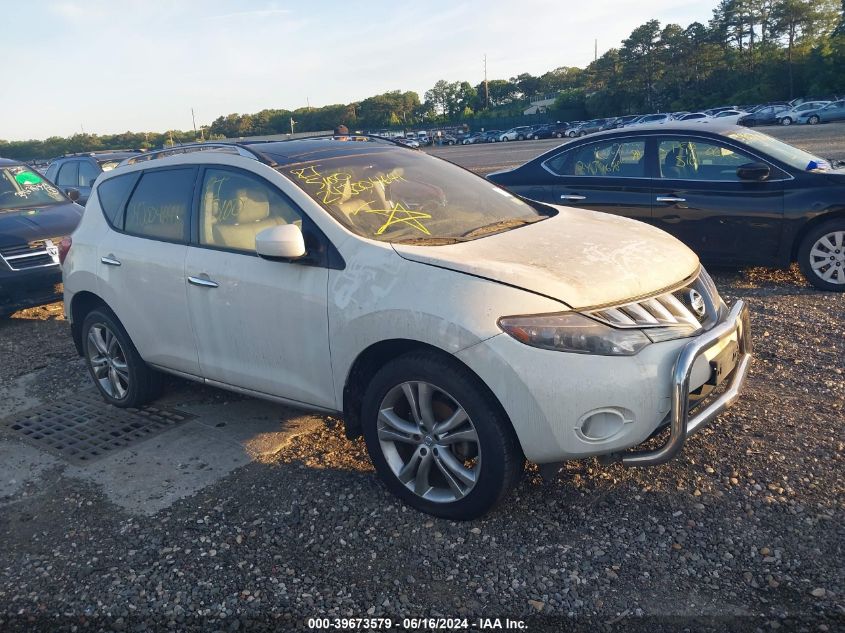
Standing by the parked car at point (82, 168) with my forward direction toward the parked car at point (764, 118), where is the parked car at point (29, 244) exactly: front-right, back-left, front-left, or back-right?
back-right

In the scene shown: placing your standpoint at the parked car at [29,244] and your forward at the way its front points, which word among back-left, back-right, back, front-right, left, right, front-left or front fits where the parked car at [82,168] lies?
back-left

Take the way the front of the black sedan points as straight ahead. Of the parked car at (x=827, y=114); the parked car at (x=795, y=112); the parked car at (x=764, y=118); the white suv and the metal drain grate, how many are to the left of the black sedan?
3

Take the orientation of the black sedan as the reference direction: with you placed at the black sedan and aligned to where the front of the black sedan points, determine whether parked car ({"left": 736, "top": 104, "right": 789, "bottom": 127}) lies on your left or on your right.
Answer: on your left

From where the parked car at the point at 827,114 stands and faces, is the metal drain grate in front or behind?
in front

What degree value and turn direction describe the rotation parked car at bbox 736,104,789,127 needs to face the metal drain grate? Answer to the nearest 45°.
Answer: approximately 45° to its left

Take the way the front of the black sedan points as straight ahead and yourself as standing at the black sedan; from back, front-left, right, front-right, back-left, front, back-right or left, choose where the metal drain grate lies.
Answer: back-right

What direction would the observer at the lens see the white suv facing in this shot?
facing the viewer and to the right of the viewer

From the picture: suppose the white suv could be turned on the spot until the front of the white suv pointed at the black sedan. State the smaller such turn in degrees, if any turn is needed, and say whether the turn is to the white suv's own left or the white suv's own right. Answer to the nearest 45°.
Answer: approximately 90° to the white suv's own left

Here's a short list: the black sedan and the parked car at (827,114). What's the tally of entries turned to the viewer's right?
1
